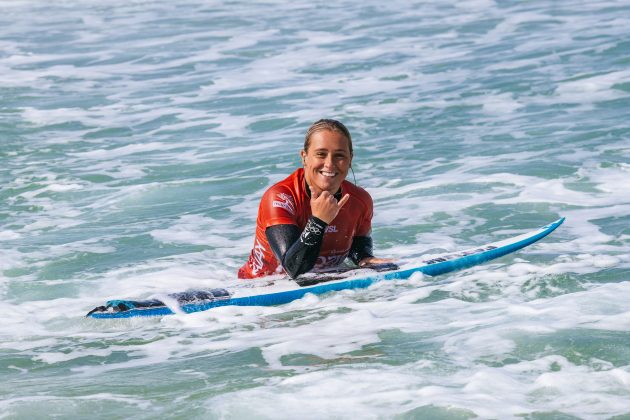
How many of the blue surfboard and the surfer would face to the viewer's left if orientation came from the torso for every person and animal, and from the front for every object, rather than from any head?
0

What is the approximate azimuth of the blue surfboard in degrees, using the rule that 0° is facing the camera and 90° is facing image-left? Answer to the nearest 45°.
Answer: approximately 270°

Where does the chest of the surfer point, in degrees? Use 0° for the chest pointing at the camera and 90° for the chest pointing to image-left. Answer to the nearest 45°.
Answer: approximately 315°
